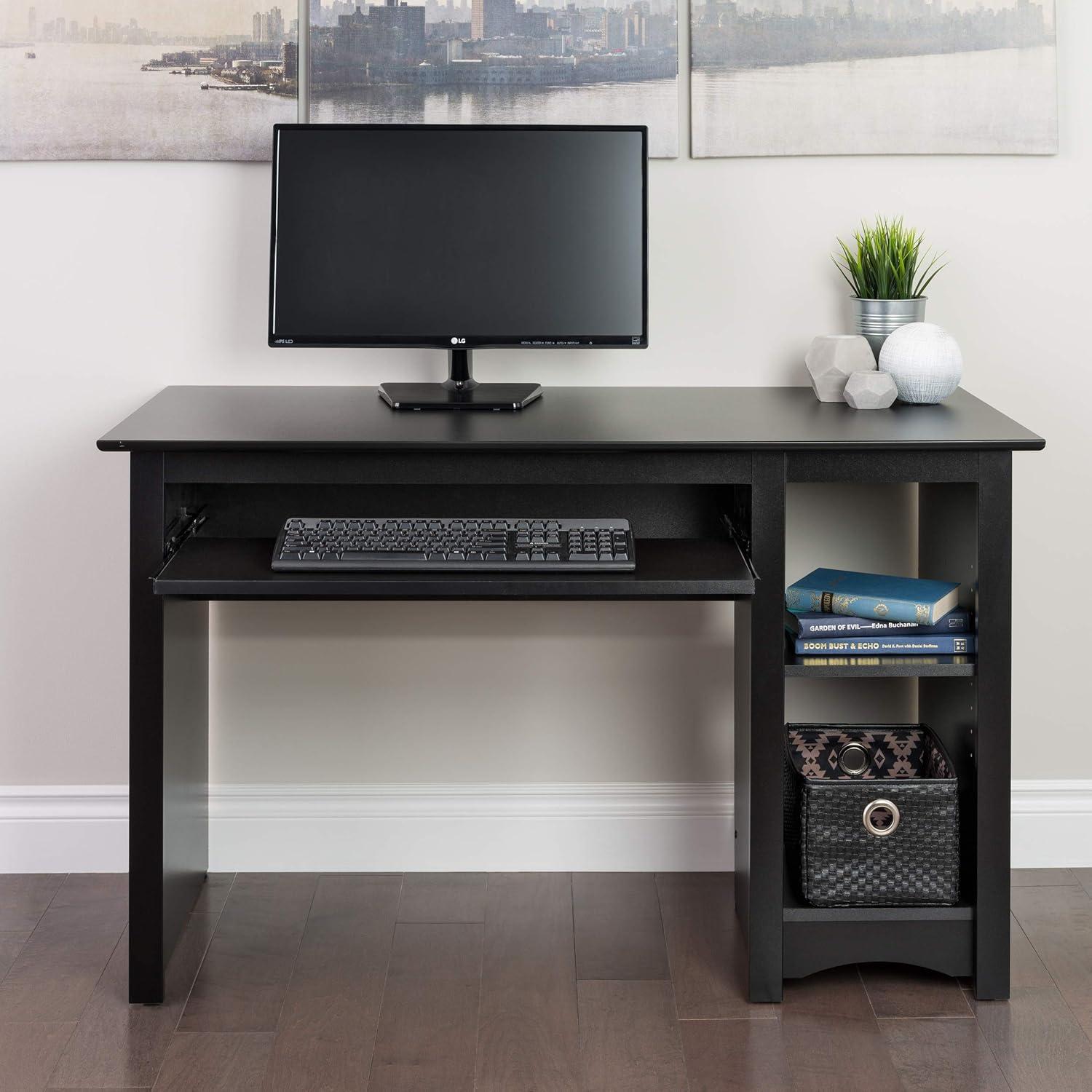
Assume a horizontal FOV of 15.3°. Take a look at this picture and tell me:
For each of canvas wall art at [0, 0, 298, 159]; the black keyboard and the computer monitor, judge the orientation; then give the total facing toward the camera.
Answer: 3

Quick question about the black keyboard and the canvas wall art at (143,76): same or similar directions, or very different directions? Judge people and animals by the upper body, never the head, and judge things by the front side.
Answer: same or similar directions

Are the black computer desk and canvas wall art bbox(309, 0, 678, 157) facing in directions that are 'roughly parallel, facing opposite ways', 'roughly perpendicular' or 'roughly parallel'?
roughly parallel

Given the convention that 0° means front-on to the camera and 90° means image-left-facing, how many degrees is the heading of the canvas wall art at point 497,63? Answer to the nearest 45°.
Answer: approximately 0°

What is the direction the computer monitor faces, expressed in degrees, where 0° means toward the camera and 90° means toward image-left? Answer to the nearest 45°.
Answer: approximately 0°

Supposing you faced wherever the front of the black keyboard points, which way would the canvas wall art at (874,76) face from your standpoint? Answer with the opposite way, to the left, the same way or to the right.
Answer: the same way

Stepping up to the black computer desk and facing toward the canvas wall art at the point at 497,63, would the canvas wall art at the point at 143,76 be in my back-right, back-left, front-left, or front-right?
front-left

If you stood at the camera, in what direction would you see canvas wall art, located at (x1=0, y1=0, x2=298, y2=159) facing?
facing the viewer

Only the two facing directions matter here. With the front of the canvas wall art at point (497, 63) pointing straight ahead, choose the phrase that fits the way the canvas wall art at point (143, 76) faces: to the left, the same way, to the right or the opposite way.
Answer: the same way

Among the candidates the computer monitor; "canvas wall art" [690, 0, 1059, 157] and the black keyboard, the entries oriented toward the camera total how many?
3

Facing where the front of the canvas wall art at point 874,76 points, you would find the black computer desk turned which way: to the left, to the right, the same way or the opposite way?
the same way
